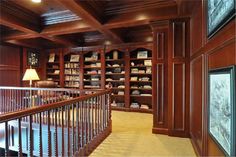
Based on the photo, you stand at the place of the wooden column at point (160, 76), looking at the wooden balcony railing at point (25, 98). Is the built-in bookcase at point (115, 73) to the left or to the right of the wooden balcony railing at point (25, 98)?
right

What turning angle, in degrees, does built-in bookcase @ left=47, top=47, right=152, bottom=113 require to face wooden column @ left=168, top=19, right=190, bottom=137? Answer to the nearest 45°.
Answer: approximately 45° to its left

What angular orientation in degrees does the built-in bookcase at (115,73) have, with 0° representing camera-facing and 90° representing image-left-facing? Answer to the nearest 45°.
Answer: approximately 45°

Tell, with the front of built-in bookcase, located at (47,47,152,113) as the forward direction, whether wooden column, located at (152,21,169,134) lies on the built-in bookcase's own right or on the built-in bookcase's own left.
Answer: on the built-in bookcase's own left
